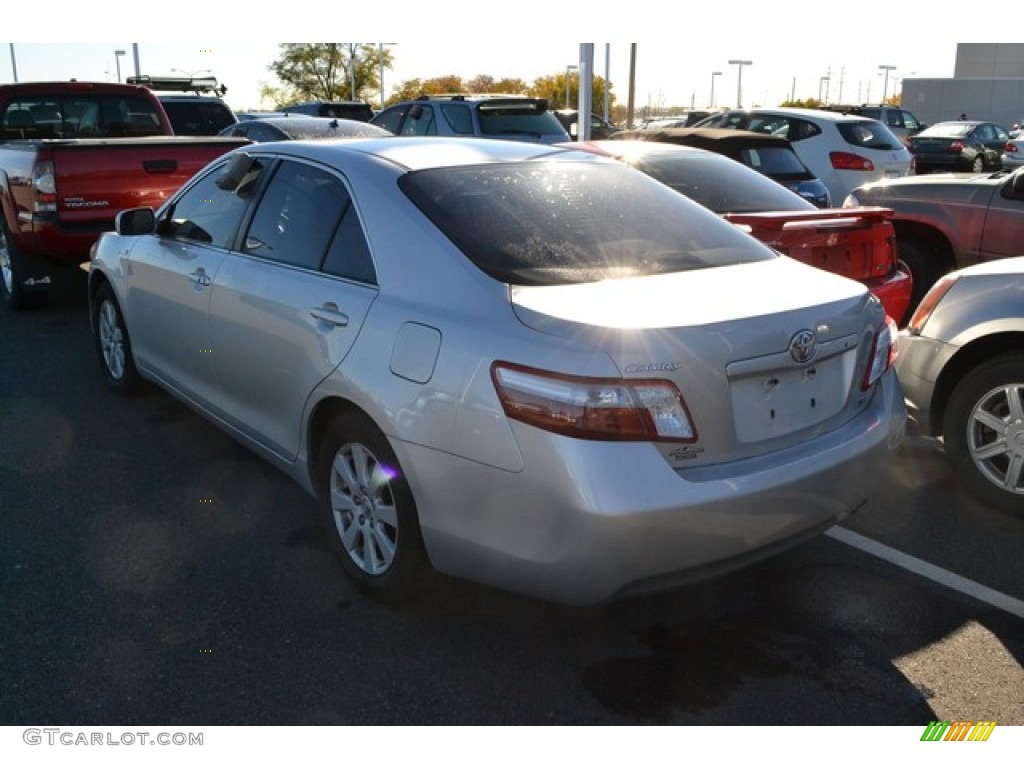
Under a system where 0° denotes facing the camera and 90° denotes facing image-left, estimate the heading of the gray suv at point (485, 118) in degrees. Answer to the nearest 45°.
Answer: approximately 135°

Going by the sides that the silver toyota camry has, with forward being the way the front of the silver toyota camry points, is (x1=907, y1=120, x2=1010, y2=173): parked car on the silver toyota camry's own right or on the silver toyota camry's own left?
on the silver toyota camry's own right

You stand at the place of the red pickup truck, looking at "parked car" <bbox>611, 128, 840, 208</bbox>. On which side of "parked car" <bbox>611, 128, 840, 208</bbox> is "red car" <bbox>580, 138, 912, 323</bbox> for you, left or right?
right

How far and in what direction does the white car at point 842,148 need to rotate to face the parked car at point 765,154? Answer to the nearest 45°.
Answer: approximately 135° to its left

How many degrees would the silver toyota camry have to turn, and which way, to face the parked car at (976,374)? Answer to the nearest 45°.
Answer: approximately 90° to its right

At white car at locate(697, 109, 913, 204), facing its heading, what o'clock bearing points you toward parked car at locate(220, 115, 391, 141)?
The parked car is roughly at 10 o'clock from the white car.

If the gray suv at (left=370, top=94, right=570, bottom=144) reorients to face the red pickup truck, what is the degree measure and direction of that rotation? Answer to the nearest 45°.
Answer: approximately 90° to its left

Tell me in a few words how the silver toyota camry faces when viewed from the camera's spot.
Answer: facing away from the viewer and to the left of the viewer
